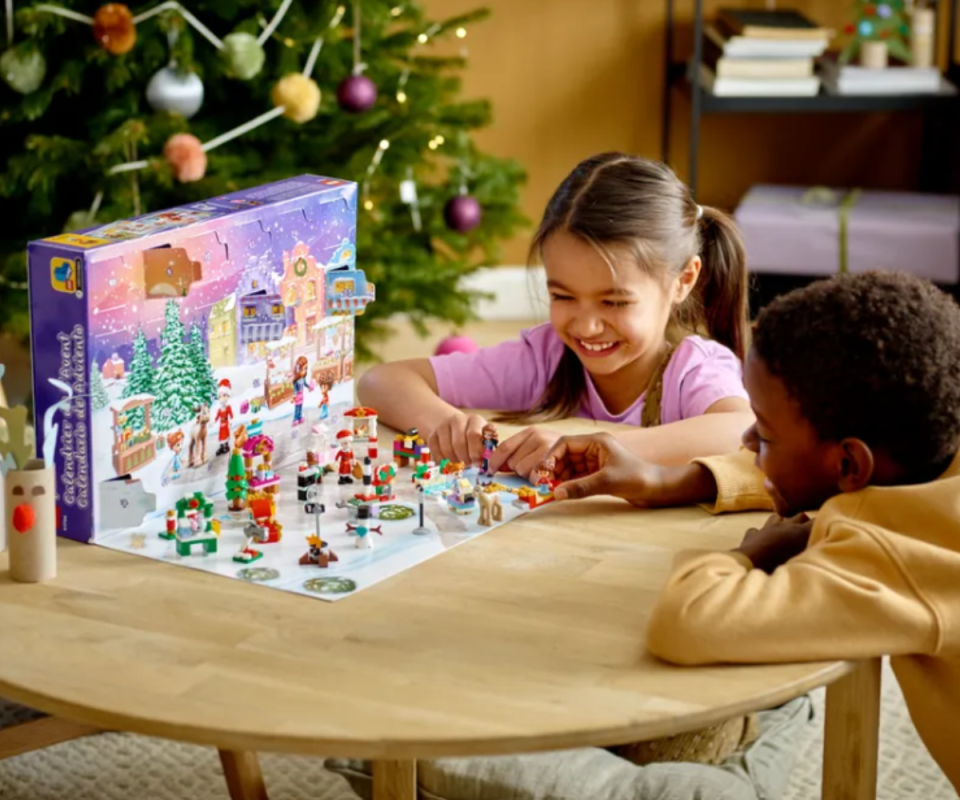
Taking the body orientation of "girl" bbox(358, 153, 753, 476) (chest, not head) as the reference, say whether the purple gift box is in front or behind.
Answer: behind

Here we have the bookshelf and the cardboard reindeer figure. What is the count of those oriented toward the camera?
2

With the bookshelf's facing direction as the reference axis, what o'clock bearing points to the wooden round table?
The wooden round table is roughly at 12 o'clock from the bookshelf.

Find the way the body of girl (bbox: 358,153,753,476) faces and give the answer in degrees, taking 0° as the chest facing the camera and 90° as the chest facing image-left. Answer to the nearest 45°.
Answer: approximately 45°
